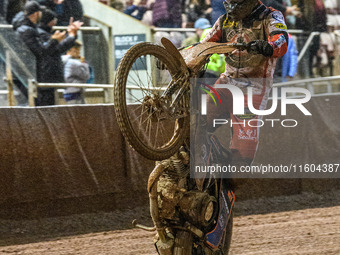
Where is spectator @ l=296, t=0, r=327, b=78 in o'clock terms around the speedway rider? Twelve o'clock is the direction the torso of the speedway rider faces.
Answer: The spectator is roughly at 5 o'clock from the speedway rider.

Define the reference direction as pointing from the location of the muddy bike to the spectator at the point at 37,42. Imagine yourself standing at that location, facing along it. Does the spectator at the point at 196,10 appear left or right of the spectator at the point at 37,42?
right

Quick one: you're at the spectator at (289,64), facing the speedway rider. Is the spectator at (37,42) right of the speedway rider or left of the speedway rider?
right

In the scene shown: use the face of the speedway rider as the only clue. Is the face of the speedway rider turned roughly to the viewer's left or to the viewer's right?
to the viewer's left

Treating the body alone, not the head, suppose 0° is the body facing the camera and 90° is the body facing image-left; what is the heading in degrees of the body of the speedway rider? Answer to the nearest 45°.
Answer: approximately 45°

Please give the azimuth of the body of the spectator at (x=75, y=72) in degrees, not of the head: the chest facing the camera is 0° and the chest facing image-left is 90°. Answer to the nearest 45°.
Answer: approximately 315°

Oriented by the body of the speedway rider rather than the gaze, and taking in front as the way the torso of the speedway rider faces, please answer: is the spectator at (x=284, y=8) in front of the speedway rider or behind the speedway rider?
behind

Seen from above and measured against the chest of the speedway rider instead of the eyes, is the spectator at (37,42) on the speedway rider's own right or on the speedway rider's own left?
on the speedway rider's own right
